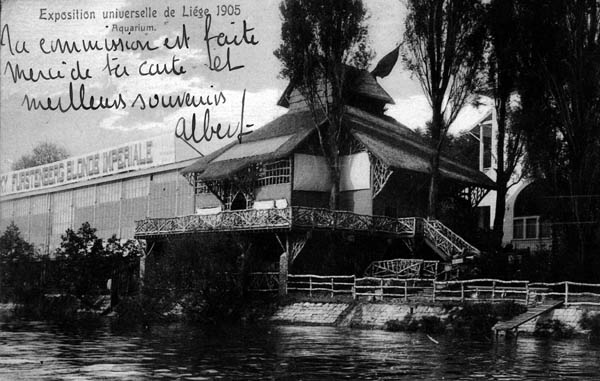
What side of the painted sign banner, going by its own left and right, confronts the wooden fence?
left

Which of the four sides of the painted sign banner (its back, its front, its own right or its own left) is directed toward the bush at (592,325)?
left

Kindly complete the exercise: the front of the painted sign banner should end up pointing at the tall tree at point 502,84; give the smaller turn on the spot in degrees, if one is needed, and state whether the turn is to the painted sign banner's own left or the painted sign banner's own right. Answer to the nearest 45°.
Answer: approximately 90° to the painted sign banner's own left

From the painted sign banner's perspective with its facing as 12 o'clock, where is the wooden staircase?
The wooden staircase is roughly at 9 o'clock from the painted sign banner.

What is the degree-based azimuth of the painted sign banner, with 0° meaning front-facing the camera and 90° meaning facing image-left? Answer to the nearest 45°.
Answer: approximately 45°
